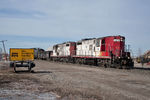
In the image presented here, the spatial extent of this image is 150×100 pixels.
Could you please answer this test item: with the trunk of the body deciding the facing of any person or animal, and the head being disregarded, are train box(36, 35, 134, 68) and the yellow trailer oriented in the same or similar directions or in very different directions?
very different directions

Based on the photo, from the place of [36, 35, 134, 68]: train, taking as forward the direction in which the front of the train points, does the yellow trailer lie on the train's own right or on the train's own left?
on the train's own right

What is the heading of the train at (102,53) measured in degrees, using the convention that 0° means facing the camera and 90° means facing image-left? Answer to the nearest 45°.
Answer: approximately 315°
